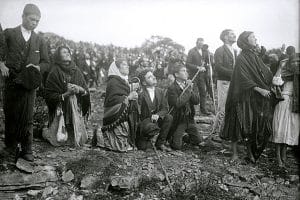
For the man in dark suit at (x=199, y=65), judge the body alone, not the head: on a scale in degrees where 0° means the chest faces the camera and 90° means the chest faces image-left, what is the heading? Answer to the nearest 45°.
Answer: approximately 315°

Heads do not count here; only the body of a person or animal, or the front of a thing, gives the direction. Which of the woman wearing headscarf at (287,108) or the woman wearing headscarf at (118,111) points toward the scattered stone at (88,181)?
the woman wearing headscarf at (287,108)

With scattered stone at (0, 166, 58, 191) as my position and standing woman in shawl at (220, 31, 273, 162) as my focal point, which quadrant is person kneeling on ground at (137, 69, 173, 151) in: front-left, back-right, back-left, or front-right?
front-left

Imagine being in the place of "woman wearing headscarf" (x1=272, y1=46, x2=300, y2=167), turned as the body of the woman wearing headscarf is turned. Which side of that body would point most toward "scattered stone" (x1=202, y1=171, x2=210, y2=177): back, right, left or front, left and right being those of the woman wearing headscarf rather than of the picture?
right

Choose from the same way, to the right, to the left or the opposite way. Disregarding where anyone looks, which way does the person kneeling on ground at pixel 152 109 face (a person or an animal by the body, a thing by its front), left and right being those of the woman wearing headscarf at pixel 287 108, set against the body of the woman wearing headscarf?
to the left

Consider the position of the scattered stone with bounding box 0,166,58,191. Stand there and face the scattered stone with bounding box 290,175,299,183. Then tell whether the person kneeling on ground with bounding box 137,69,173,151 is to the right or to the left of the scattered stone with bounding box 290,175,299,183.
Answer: left

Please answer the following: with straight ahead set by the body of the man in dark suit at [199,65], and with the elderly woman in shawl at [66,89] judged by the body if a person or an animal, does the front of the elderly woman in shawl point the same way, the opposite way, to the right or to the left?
the same way

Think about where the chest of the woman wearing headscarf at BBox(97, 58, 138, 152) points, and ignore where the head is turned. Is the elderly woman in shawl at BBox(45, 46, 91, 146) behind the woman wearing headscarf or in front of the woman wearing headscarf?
behind

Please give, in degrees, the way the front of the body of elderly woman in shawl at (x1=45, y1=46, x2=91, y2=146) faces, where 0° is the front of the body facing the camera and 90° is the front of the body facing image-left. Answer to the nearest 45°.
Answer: approximately 315°

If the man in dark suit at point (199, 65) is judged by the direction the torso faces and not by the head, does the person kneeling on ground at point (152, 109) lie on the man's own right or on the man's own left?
on the man's own right

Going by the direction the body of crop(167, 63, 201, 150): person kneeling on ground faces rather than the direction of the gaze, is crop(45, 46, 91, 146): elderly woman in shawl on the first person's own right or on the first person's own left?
on the first person's own right
